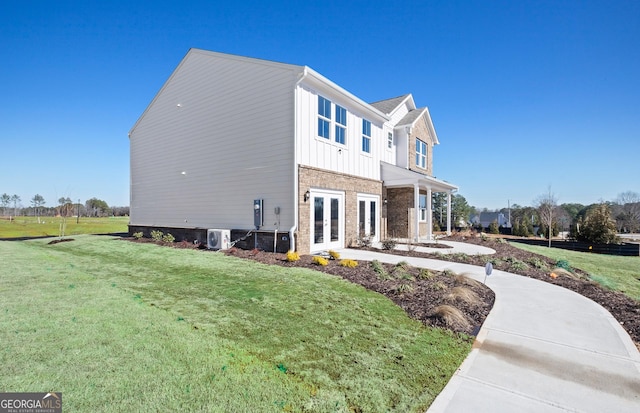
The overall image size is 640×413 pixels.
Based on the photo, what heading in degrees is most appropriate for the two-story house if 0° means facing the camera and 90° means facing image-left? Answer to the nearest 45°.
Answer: approximately 315°

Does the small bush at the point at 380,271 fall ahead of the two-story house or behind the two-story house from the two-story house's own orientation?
ahead

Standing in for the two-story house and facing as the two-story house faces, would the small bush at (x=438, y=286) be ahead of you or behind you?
ahead

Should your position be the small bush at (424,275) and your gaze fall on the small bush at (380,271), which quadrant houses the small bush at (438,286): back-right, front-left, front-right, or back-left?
back-left
